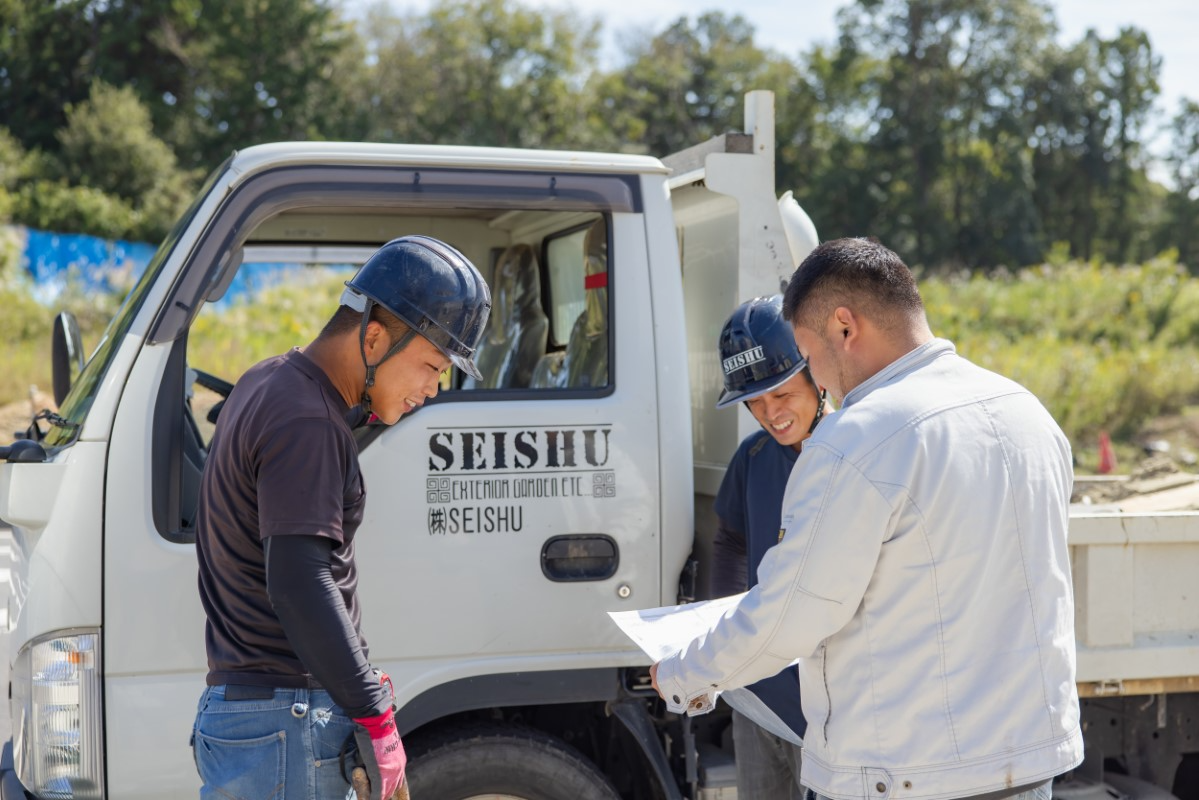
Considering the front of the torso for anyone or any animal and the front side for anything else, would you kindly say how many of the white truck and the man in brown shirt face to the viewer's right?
1

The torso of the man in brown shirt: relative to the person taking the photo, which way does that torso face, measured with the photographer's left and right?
facing to the right of the viewer

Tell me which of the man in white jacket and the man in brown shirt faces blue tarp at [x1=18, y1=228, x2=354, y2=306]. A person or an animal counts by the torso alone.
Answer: the man in white jacket

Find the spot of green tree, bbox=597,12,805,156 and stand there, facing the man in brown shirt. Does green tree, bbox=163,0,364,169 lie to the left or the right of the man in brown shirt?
right

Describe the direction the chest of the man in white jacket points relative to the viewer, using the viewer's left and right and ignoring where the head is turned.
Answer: facing away from the viewer and to the left of the viewer

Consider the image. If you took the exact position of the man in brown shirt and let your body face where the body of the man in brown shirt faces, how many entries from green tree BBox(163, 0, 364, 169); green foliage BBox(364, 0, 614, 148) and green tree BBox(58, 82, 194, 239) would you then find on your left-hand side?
3

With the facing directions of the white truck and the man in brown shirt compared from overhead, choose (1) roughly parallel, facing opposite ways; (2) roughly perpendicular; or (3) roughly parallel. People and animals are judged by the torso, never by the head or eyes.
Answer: roughly parallel, facing opposite ways

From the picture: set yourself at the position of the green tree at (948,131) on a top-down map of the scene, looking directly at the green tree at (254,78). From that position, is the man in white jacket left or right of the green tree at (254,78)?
left

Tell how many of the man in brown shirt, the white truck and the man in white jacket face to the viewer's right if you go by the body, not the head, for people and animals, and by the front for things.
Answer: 1

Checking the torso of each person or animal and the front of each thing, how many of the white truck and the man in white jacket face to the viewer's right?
0

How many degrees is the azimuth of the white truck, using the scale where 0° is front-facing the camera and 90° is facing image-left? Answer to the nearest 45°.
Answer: approximately 90°

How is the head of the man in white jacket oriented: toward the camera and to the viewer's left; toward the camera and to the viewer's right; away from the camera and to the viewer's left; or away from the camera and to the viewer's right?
away from the camera and to the viewer's left

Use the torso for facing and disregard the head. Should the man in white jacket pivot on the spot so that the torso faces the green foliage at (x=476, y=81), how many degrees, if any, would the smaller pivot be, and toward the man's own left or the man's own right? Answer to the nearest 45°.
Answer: approximately 45° to the man's own right

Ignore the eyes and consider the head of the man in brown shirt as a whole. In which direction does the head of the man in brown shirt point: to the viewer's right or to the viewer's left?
to the viewer's right

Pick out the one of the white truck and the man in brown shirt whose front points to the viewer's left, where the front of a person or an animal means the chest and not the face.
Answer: the white truck

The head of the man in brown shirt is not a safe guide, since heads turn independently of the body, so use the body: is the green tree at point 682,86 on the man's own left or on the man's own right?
on the man's own left

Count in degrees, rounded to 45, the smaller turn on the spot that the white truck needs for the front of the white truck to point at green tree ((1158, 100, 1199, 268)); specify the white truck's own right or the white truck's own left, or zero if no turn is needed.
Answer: approximately 135° to the white truck's own right
